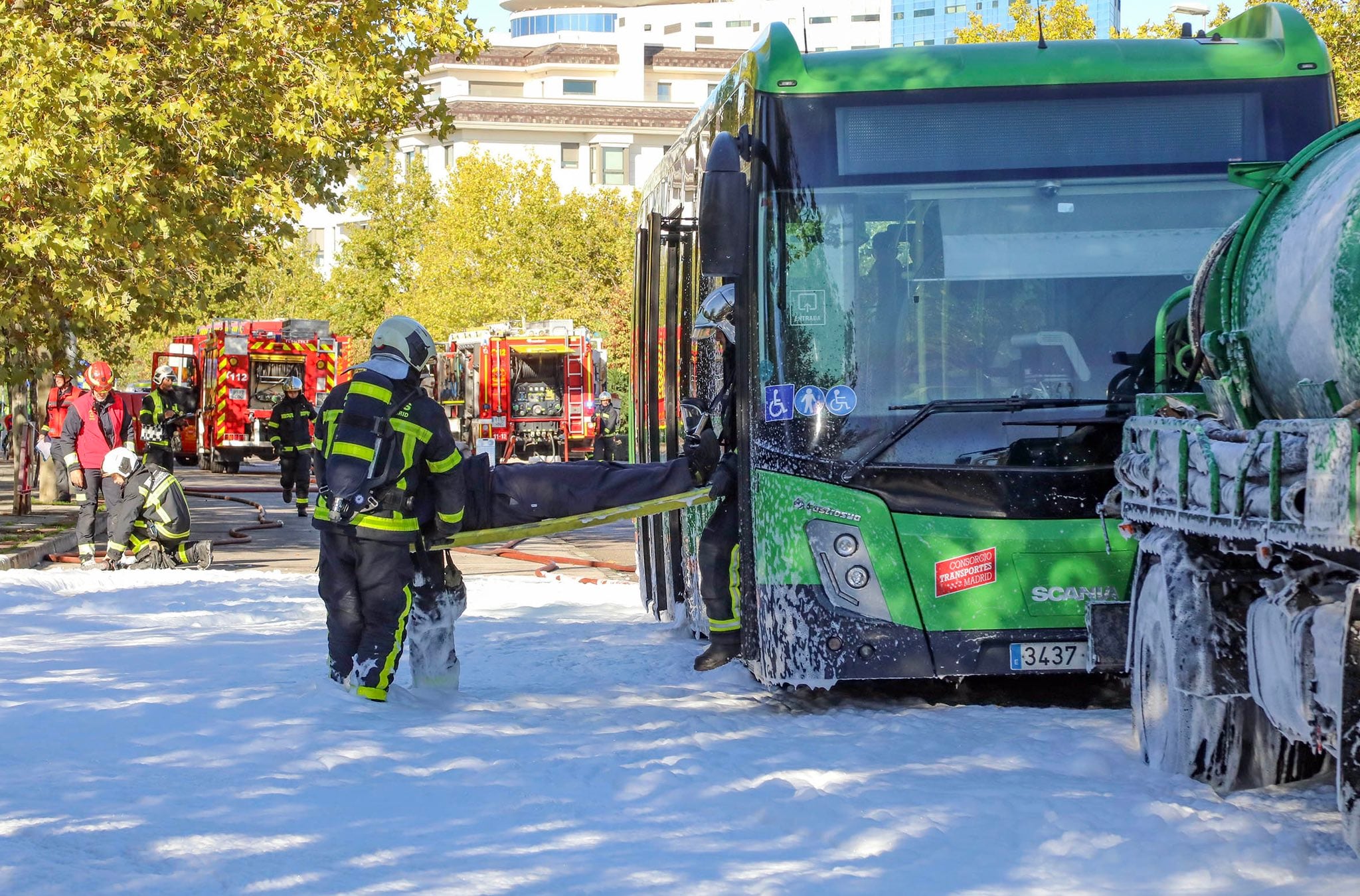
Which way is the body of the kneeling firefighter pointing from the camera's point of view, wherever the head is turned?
to the viewer's left

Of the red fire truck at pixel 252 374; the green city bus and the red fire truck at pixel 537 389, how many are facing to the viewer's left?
0

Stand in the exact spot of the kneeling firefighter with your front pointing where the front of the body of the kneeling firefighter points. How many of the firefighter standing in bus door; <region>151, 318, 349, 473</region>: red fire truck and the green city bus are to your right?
1

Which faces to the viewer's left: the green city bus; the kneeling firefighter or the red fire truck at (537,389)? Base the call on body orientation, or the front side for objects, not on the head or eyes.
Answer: the kneeling firefighter

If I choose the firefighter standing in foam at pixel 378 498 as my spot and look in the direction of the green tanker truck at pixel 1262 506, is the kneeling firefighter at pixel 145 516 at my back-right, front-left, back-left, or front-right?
back-left

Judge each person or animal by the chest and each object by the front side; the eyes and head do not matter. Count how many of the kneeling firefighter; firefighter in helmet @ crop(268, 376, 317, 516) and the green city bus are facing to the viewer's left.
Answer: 1

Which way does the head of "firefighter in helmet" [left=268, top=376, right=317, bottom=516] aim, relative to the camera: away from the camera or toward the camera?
toward the camera

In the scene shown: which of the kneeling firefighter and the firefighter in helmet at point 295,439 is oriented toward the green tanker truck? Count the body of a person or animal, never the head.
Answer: the firefighter in helmet

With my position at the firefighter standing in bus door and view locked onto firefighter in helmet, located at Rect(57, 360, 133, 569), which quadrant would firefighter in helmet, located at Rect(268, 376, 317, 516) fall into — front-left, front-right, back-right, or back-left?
front-right

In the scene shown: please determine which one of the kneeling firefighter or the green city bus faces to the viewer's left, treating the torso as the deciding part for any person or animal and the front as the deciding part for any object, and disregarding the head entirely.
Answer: the kneeling firefighter

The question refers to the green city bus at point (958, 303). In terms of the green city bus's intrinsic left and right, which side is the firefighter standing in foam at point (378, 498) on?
on its right

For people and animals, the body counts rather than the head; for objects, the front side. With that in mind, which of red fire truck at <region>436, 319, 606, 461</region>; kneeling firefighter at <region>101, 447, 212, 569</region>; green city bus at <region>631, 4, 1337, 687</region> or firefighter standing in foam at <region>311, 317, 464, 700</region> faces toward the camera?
the green city bus

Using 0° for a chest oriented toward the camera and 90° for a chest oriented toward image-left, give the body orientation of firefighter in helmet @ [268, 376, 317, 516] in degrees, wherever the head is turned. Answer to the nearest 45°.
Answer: approximately 0°

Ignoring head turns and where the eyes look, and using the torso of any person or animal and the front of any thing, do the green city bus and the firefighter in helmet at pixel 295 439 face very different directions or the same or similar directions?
same or similar directions

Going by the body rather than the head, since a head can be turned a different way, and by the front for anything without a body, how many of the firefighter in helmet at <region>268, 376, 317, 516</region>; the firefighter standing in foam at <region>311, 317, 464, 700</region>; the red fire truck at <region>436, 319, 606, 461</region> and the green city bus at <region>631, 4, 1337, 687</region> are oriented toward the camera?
2
